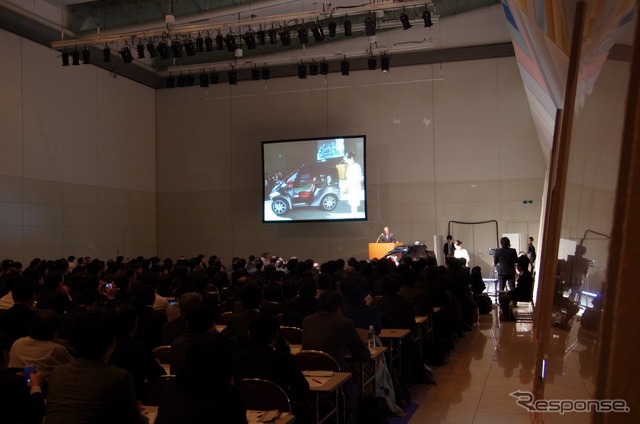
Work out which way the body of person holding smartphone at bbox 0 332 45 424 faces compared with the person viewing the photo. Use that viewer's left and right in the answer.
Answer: facing away from the viewer and to the right of the viewer

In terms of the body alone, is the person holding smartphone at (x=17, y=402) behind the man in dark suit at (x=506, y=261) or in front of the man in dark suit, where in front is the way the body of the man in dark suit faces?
behind

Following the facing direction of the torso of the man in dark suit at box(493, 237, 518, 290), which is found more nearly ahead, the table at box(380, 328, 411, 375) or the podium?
the podium

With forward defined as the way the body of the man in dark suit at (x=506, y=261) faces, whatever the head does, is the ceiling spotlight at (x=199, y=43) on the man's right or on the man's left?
on the man's left

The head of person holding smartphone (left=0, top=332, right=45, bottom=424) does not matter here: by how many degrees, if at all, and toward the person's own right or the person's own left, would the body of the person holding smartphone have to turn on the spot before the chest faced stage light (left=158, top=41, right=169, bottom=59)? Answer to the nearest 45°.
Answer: approximately 45° to the person's own left

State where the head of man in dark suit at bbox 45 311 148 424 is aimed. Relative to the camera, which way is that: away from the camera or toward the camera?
away from the camera

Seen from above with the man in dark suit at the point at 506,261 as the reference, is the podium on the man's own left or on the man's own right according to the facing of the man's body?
on the man's own left

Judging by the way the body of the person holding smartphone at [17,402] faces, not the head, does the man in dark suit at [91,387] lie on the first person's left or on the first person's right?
on the first person's right

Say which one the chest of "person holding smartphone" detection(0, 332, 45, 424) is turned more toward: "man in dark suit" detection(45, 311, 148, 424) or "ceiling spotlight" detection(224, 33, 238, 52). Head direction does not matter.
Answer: the ceiling spotlight

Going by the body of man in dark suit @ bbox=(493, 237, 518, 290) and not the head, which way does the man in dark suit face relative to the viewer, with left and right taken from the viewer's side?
facing away from the viewer

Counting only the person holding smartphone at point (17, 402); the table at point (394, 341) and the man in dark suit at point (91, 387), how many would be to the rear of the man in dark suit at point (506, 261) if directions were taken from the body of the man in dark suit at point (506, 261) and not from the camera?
3

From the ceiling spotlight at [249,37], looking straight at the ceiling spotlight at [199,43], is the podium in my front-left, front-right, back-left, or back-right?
back-right
